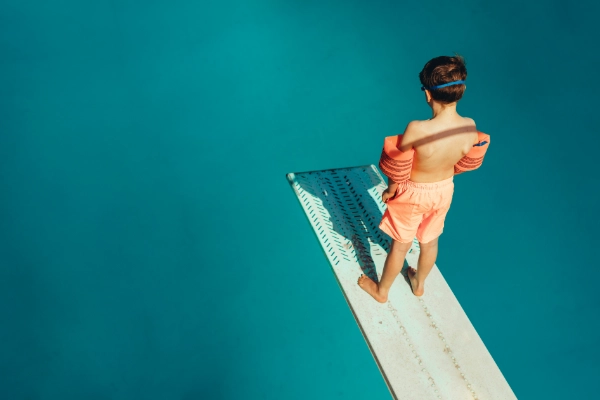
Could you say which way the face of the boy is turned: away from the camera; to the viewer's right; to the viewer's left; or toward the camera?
away from the camera

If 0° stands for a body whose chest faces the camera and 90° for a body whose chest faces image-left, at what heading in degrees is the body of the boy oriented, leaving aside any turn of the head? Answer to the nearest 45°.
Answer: approximately 135°

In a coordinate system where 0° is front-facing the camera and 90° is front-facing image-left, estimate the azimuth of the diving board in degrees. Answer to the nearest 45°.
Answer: approximately 135°
